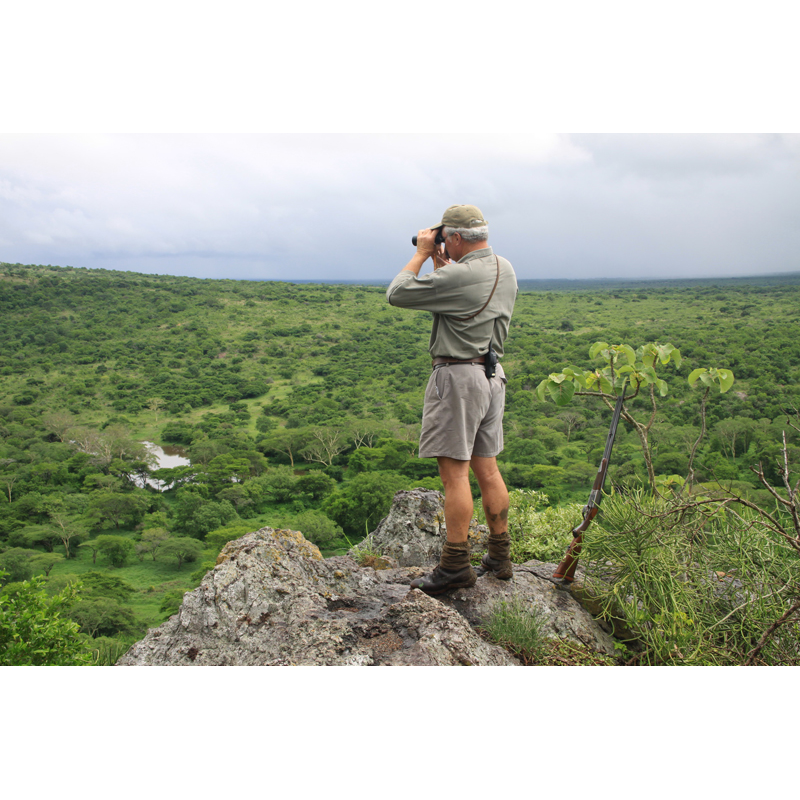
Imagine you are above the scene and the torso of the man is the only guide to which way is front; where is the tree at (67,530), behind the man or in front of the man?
in front

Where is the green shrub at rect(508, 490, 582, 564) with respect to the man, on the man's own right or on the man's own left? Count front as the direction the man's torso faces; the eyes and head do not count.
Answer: on the man's own right

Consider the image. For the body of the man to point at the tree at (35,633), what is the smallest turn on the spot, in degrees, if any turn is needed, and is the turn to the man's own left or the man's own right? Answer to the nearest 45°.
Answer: approximately 45° to the man's own left

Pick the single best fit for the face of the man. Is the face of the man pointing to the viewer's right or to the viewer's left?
to the viewer's left

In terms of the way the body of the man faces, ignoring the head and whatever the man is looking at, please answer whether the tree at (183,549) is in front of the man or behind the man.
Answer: in front

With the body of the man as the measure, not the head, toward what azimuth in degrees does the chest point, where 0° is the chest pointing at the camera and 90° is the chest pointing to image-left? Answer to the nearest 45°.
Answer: approximately 135°

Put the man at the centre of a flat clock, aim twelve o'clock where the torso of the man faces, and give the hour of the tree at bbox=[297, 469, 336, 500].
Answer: The tree is roughly at 1 o'clock from the man.

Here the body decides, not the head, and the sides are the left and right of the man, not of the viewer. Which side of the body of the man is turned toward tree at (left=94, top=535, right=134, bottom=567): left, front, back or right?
front

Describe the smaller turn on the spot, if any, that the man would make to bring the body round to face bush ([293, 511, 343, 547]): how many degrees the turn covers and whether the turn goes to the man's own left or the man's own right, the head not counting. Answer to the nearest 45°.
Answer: approximately 45° to the man's own right
